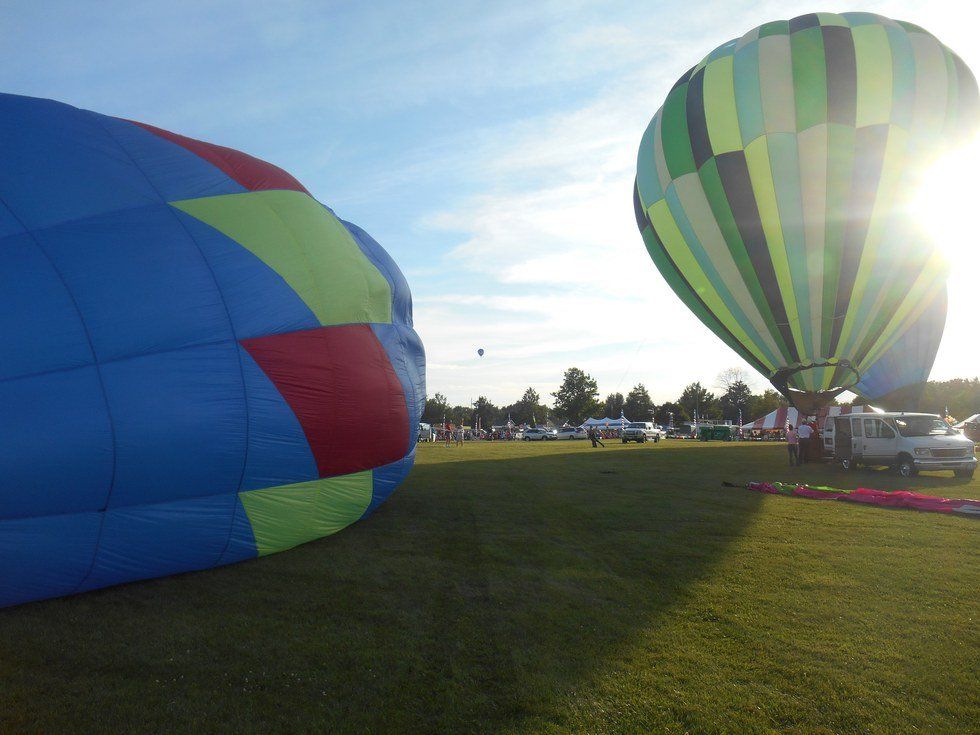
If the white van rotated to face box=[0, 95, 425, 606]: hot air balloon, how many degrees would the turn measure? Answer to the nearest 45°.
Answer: approximately 45° to its right

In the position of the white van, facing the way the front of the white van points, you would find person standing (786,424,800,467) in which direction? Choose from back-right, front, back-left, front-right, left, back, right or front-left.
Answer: back

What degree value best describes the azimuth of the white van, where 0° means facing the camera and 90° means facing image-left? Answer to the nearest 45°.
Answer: approximately 315°

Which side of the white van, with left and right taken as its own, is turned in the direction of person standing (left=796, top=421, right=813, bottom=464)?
back
